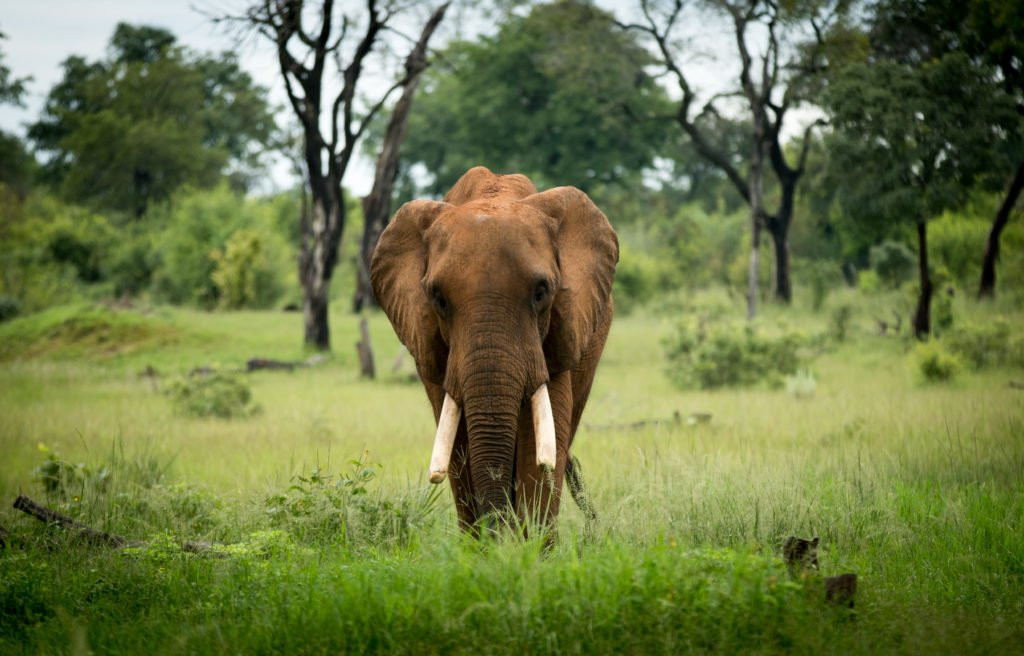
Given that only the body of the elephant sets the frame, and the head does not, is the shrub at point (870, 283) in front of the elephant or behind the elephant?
behind

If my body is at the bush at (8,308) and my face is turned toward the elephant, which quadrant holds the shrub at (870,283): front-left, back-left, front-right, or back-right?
front-left

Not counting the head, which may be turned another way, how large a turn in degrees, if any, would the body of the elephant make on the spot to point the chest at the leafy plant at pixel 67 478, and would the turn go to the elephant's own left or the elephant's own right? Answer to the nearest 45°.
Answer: approximately 135° to the elephant's own right

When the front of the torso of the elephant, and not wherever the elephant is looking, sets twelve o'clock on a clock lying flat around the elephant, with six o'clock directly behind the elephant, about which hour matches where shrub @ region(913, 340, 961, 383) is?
The shrub is roughly at 7 o'clock from the elephant.

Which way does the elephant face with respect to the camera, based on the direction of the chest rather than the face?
toward the camera

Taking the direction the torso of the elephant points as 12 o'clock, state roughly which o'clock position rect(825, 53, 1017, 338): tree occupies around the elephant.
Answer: The tree is roughly at 7 o'clock from the elephant.

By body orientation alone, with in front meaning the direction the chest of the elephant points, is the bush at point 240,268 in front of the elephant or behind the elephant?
behind

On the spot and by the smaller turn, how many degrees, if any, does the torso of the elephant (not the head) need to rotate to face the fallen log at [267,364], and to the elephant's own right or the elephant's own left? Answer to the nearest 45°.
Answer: approximately 180°

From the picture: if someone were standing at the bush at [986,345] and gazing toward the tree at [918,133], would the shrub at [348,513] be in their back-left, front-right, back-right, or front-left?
back-left

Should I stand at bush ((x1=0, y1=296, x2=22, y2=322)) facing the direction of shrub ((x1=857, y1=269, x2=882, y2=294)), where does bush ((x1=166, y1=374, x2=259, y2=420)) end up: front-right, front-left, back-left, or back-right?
front-right

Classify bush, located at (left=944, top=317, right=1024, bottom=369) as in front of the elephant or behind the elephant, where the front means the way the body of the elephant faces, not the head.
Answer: behind
